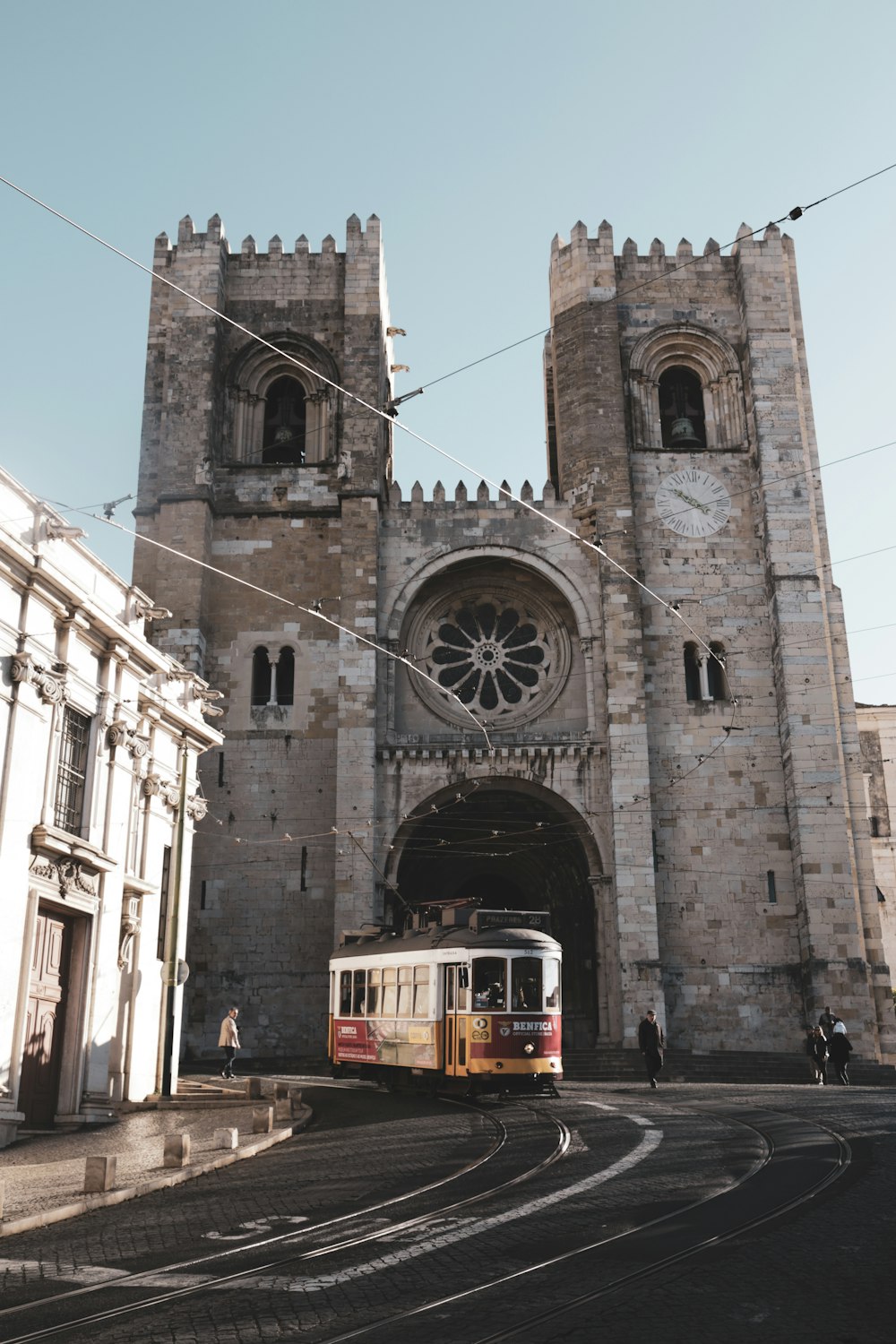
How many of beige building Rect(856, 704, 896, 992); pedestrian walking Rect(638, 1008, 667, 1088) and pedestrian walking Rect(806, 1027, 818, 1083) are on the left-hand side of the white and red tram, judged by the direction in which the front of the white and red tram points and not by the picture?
3

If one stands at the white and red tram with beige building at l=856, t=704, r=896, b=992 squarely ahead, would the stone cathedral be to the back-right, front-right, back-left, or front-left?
front-left

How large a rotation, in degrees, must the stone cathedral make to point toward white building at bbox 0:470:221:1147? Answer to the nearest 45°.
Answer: approximately 45° to its right

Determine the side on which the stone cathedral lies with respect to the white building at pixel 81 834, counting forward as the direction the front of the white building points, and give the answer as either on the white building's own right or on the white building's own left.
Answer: on the white building's own left

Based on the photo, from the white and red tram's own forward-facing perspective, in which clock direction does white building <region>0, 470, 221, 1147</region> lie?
The white building is roughly at 4 o'clock from the white and red tram.

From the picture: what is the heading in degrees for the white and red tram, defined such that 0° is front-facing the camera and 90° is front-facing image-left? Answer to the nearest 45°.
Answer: approximately 315°

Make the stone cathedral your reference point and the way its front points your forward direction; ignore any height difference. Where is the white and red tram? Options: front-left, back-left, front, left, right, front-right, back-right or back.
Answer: front

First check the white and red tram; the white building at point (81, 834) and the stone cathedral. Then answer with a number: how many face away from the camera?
0

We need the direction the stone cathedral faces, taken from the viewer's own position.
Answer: facing the viewer

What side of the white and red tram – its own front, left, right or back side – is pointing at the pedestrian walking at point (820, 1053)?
left

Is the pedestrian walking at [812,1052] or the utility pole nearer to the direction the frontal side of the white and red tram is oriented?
the pedestrian walking

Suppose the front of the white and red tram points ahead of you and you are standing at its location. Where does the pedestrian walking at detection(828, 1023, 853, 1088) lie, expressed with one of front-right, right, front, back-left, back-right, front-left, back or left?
left

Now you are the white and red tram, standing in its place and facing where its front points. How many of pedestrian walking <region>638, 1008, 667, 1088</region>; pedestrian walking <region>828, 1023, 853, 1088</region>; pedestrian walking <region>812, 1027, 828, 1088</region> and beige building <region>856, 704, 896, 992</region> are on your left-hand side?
4
